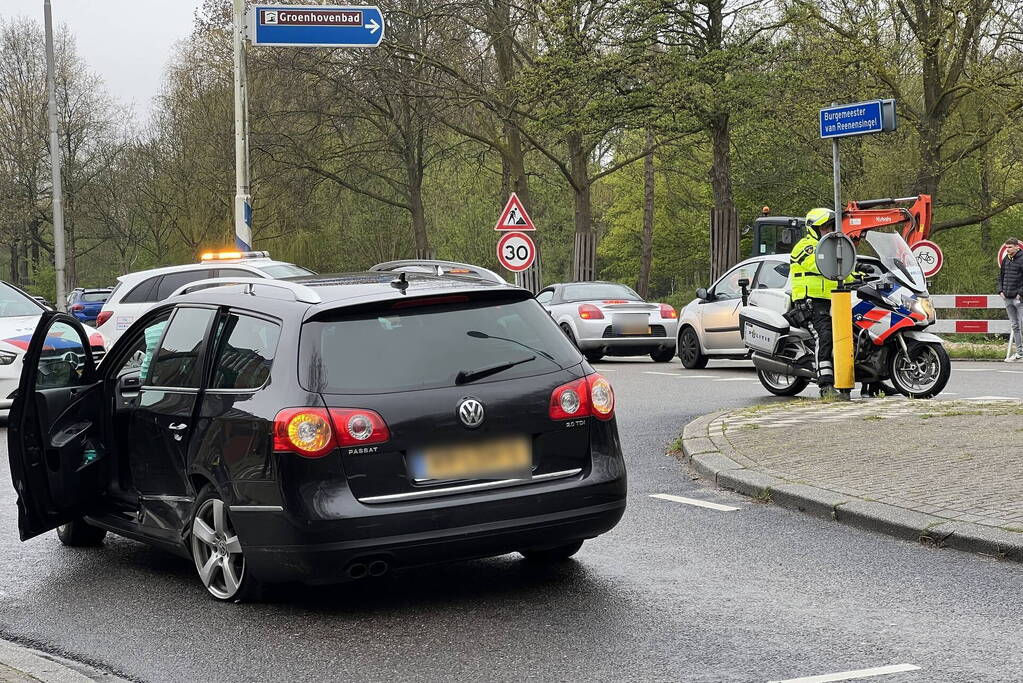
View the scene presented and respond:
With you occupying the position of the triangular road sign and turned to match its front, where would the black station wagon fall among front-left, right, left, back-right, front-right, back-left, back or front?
front

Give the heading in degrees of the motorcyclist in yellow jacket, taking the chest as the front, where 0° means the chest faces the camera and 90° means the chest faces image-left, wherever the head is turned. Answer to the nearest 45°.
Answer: approximately 270°

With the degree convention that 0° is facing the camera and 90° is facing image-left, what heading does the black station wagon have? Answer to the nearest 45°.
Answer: approximately 135°

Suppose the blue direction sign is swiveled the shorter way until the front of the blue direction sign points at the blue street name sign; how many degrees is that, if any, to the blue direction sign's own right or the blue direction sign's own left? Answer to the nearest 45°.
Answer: approximately 45° to the blue direction sign's own left

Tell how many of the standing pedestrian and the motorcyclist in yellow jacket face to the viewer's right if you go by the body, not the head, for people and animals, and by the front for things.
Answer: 1

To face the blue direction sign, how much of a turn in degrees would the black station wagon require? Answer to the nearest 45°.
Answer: approximately 45° to its right

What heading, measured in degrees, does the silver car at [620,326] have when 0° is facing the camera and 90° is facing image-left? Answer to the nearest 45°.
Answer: approximately 135°

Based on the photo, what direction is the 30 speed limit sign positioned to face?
toward the camera

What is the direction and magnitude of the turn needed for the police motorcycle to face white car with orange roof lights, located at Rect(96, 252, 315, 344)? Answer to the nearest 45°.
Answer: approximately 135° to its right

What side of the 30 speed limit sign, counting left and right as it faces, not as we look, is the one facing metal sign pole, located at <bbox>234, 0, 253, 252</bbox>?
right
